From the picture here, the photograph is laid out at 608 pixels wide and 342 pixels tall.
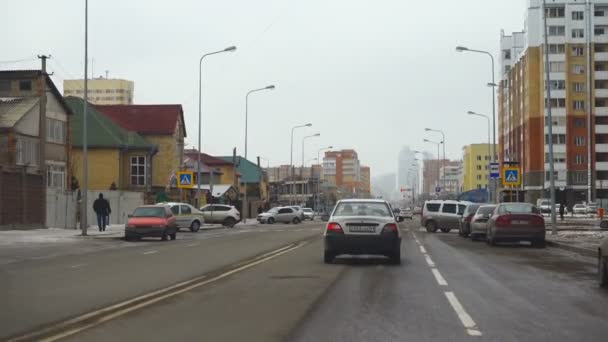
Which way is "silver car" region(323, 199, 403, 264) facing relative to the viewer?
away from the camera

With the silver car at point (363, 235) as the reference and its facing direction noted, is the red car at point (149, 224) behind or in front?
in front

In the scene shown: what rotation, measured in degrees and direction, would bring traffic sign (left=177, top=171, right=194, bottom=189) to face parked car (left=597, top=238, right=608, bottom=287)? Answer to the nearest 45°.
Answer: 0° — it already faces it

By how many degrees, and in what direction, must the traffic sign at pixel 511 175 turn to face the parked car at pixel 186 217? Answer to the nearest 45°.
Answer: approximately 90° to its right

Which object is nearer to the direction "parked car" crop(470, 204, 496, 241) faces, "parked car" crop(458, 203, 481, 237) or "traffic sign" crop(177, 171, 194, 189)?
the parked car

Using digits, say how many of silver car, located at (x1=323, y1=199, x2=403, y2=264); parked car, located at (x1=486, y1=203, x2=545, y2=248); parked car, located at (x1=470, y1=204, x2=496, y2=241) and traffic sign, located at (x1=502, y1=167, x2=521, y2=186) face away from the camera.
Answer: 3

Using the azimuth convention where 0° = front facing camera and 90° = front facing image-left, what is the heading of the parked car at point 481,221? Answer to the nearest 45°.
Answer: approximately 180°

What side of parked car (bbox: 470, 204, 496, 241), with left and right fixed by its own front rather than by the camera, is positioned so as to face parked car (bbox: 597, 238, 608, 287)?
back

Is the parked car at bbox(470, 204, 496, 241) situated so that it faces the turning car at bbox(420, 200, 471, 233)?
yes

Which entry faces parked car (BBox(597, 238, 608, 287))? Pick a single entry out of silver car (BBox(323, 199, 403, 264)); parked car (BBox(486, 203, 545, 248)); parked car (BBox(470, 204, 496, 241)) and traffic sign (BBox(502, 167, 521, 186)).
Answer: the traffic sign

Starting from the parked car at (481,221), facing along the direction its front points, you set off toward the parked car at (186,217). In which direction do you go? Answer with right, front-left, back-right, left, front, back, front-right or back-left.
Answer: front-left

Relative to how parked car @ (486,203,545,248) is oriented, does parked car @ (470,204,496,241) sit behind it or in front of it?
in front

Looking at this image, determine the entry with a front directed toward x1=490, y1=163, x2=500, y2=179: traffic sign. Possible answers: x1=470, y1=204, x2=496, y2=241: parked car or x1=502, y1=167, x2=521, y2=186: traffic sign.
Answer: the parked car

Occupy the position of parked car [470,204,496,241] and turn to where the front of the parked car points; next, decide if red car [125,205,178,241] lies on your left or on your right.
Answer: on your left
